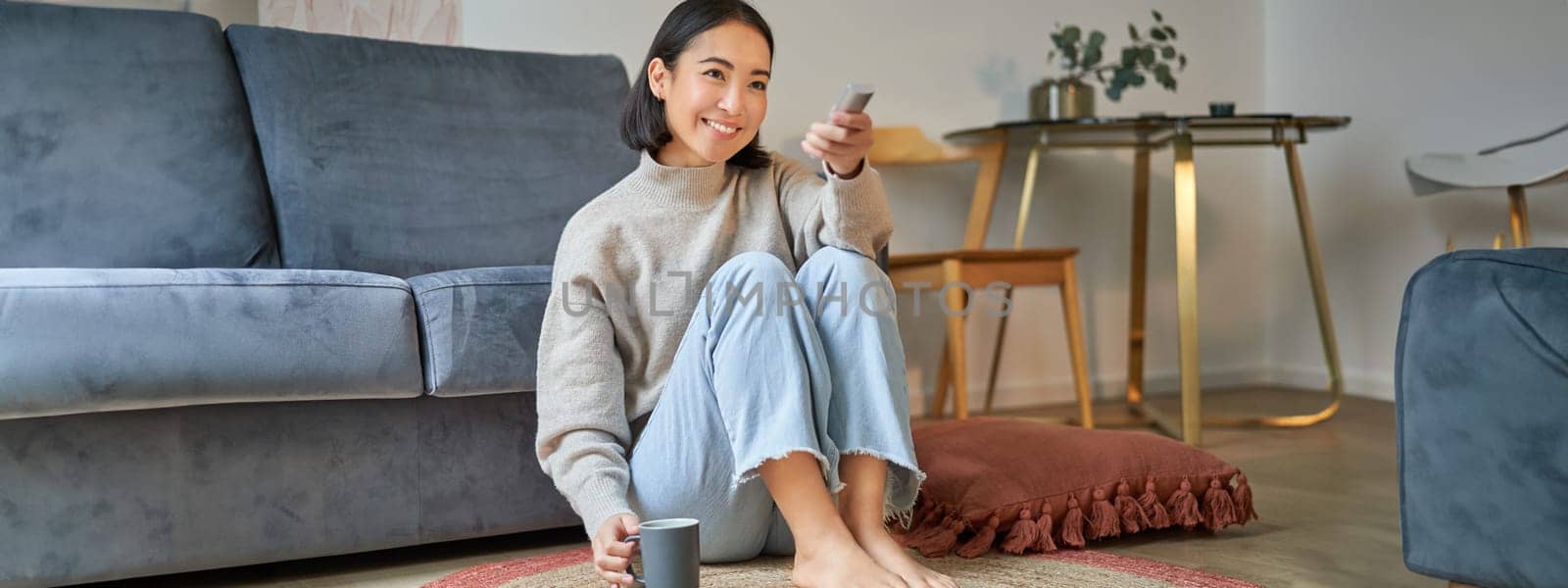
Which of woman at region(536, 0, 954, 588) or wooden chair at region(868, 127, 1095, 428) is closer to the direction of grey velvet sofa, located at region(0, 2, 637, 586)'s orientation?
the woman

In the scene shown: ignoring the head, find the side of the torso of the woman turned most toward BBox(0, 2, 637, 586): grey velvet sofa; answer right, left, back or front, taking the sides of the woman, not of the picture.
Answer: back

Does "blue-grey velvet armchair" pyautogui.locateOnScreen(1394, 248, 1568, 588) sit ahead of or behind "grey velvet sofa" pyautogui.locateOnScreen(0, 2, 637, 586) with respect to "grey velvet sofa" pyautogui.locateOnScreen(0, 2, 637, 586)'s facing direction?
ahead

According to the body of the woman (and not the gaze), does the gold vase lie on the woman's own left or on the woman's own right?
on the woman's own left

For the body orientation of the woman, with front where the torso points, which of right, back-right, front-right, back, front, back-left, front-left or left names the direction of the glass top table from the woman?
left

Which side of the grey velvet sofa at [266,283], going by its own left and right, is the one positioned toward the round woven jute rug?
front

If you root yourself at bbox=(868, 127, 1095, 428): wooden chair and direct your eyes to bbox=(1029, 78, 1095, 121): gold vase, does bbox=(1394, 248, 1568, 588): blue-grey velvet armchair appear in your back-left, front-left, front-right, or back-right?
back-right

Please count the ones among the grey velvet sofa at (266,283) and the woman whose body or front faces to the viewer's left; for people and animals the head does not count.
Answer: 0

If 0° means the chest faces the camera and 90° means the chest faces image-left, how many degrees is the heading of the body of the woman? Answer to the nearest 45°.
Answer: approximately 315°

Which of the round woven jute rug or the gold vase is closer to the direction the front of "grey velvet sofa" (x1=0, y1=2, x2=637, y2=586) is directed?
the round woven jute rug
